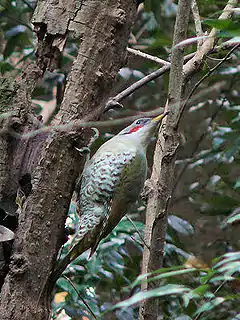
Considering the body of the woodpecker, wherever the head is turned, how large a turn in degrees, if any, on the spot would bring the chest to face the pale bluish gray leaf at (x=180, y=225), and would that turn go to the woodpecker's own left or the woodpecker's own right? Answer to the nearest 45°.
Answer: approximately 45° to the woodpecker's own left

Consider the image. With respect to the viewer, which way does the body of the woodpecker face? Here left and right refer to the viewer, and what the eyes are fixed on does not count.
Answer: facing to the right of the viewer

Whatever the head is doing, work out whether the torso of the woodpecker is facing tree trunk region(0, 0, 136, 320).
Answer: no
